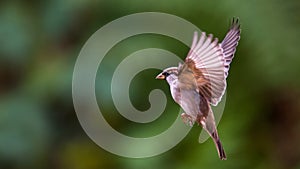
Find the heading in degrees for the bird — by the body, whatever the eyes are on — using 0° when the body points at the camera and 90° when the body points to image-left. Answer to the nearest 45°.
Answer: approximately 90°
